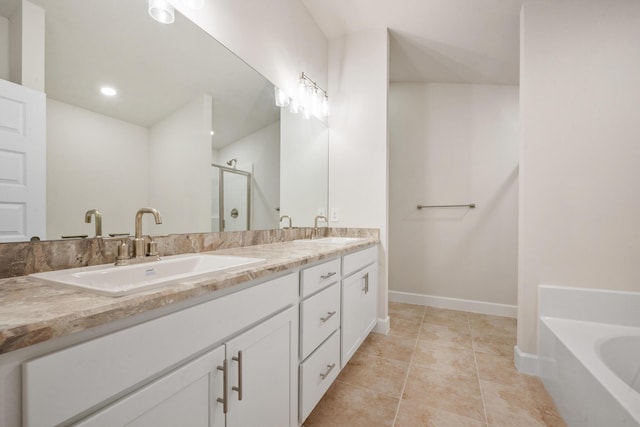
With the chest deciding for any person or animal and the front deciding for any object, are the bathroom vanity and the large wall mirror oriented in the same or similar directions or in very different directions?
same or similar directions

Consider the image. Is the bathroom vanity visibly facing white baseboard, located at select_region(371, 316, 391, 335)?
no

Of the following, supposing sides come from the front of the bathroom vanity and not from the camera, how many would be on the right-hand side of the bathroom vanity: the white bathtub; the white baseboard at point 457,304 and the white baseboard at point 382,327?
0

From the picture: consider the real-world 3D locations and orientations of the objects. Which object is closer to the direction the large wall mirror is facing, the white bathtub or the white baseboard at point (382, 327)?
the white bathtub

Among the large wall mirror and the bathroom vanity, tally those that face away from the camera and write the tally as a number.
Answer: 0

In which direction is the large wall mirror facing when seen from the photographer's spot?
facing the viewer and to the right of the viewer
